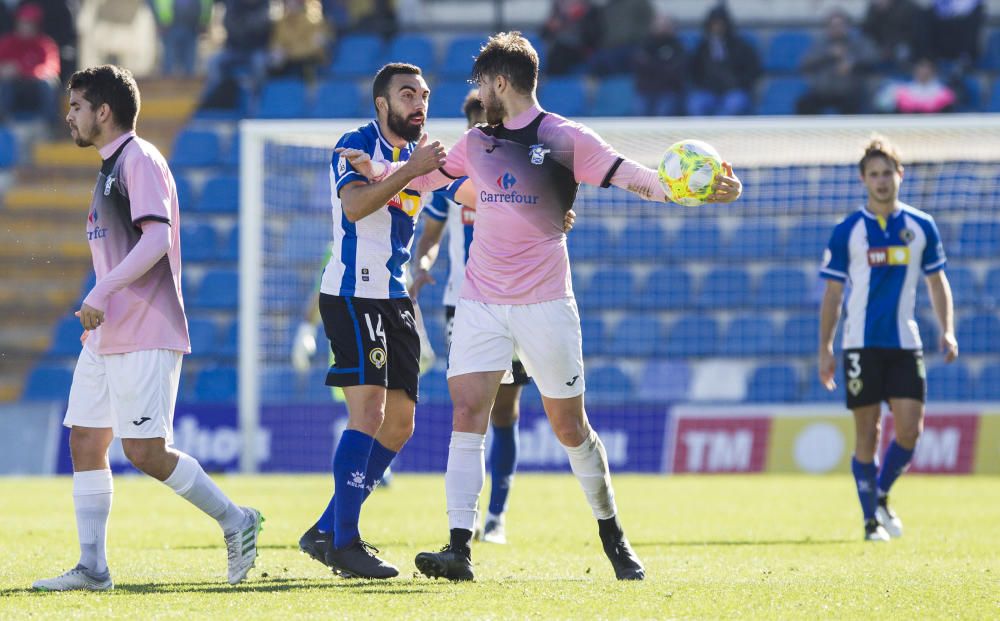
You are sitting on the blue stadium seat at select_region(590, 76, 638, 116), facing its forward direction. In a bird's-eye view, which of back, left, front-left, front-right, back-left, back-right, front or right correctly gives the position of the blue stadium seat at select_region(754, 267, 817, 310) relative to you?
front-left

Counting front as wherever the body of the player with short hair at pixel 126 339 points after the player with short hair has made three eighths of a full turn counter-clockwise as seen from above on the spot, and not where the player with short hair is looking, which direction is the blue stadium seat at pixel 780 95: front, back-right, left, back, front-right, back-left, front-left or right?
left

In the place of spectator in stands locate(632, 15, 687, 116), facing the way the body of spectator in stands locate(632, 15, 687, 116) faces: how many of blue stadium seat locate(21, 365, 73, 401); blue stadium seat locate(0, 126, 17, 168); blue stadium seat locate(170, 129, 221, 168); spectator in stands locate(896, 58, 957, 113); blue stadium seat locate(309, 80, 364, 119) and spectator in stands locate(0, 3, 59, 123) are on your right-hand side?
5

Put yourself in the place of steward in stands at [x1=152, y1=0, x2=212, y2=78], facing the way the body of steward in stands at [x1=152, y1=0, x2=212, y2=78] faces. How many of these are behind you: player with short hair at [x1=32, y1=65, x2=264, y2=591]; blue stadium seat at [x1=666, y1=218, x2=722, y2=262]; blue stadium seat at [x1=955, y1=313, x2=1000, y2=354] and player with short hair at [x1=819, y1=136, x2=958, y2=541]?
0

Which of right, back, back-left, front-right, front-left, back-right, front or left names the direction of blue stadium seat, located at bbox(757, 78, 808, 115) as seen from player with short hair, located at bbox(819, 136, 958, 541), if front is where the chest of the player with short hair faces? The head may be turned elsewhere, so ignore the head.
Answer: back

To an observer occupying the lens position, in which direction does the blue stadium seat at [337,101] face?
facing the viewer

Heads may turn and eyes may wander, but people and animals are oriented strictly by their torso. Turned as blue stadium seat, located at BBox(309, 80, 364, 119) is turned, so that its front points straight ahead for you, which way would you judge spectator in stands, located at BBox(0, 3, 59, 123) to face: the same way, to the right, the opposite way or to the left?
the same way

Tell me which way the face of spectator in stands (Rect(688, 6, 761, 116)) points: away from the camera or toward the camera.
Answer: toward the camera

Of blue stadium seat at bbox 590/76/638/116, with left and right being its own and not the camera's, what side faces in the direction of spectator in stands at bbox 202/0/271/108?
right

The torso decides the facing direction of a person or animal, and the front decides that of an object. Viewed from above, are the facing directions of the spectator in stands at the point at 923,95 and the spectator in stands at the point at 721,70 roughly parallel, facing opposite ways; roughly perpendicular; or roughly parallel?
roughly parallel

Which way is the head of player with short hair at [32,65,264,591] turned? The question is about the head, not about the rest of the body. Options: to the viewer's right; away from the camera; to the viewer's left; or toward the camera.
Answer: to the viewer's left

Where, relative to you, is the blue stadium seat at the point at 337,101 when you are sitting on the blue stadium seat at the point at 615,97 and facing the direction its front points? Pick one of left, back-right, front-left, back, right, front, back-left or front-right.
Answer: right

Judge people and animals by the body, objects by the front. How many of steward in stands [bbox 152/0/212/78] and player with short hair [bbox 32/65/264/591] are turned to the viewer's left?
1

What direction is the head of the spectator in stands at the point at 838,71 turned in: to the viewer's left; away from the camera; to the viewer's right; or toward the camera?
toward the camera

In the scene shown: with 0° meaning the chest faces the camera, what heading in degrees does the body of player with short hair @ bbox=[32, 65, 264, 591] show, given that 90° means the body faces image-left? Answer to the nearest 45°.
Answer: approximately 90°

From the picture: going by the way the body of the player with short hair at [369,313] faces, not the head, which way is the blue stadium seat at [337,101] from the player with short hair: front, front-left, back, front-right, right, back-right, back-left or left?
back-left

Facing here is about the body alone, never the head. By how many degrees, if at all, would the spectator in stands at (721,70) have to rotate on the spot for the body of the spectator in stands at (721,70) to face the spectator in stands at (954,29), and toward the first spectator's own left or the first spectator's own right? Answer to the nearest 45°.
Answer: approximately 90° to the first spectator's own left

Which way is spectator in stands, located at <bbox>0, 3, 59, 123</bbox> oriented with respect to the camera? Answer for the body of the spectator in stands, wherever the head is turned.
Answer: toward the camera
